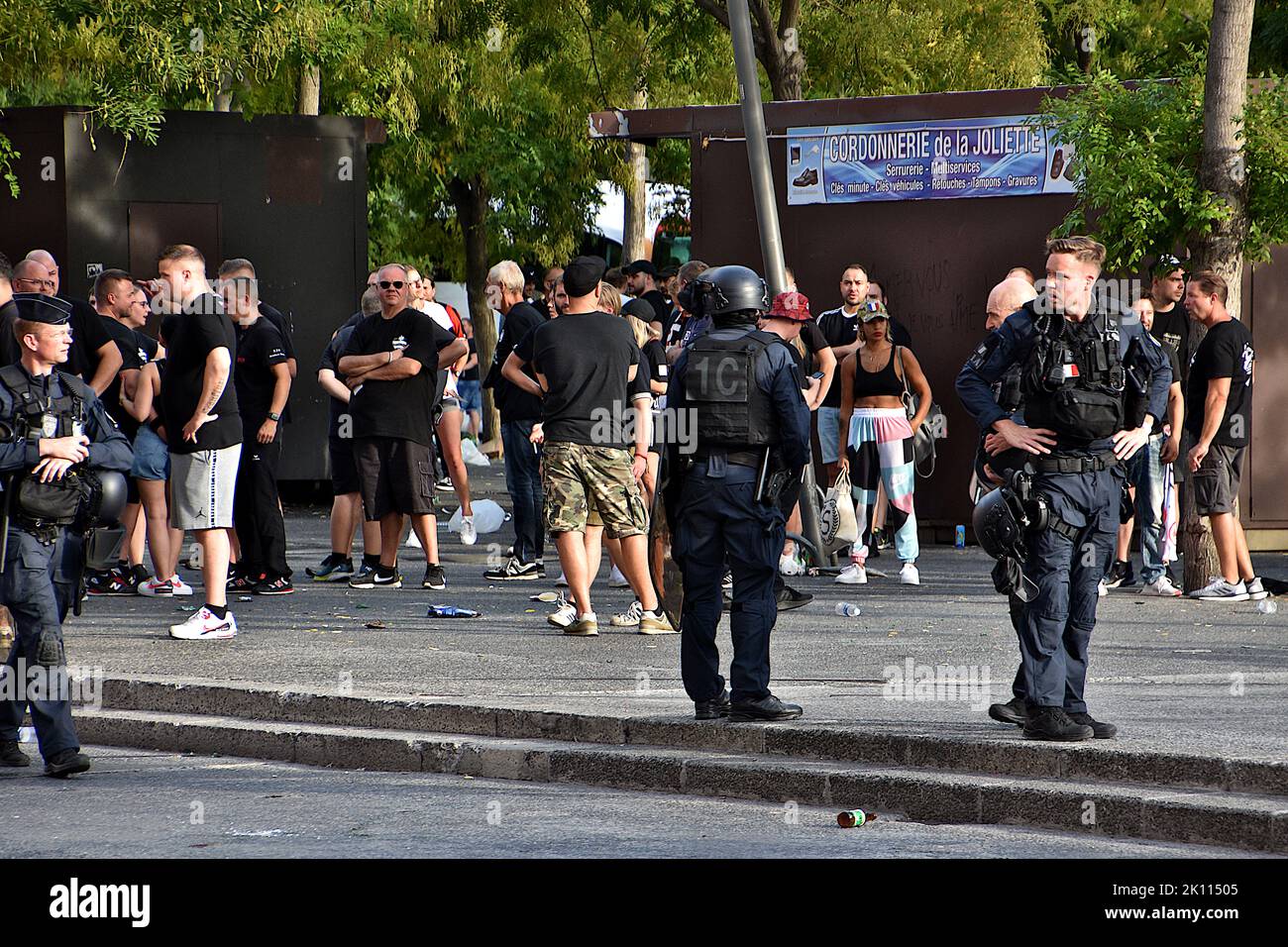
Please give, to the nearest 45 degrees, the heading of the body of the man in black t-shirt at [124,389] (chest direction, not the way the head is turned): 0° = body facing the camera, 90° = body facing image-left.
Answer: approximately 270°

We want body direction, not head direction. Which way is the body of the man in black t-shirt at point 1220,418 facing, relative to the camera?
to the viewer's left

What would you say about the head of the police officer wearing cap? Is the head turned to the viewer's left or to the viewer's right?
to the viewer's right

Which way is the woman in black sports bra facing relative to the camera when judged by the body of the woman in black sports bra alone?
toward the camera

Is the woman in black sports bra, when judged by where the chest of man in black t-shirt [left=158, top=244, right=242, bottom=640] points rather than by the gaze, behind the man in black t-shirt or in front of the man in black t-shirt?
behind

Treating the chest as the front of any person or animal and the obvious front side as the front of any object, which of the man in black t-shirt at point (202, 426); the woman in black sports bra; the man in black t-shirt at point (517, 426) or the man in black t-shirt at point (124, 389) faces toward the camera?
the woman in black sports bra

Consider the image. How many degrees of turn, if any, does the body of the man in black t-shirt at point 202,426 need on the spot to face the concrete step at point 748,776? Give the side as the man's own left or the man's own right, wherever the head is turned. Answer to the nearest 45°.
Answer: approximately 135° to the man's own left

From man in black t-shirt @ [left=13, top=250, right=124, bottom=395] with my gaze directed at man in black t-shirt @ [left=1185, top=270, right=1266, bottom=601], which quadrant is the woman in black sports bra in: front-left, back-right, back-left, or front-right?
front-left

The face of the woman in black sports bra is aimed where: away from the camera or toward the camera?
toward the camera

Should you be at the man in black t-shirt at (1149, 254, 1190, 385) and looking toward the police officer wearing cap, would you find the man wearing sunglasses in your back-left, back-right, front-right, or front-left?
front-right

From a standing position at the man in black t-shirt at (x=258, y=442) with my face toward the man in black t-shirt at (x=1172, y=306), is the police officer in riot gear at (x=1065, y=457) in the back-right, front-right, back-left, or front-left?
front-right

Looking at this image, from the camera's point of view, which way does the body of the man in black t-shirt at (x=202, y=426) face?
to the viewer's left

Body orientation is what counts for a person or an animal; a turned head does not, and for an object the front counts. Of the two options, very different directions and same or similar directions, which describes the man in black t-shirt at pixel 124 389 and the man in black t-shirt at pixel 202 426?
very different directions

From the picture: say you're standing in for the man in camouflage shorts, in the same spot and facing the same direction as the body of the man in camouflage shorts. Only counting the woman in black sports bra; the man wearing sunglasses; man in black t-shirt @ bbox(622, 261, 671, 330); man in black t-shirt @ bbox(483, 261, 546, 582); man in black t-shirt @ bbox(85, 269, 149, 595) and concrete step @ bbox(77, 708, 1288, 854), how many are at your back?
1
